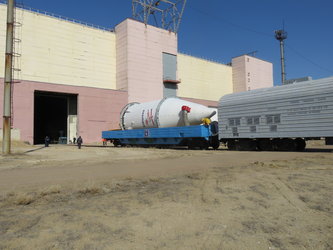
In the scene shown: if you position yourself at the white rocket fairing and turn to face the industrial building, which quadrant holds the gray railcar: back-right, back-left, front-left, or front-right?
back-right

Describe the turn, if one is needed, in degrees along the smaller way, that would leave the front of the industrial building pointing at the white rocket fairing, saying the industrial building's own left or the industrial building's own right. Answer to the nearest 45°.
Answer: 0° — it already faces it

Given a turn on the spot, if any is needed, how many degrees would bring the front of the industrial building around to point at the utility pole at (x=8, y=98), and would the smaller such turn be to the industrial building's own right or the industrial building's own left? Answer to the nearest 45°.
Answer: approximately 45° to the industrial building's own right

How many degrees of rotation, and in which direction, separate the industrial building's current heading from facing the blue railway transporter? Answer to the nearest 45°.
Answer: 0° — it already faces it

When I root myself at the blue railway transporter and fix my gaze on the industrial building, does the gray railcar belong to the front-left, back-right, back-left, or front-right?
back-right

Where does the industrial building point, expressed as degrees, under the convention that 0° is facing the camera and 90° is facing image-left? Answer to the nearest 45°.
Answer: approximately 315°

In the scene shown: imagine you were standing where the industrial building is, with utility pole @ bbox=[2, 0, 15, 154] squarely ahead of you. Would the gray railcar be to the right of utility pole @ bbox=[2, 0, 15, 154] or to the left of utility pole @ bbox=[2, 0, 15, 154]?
left
